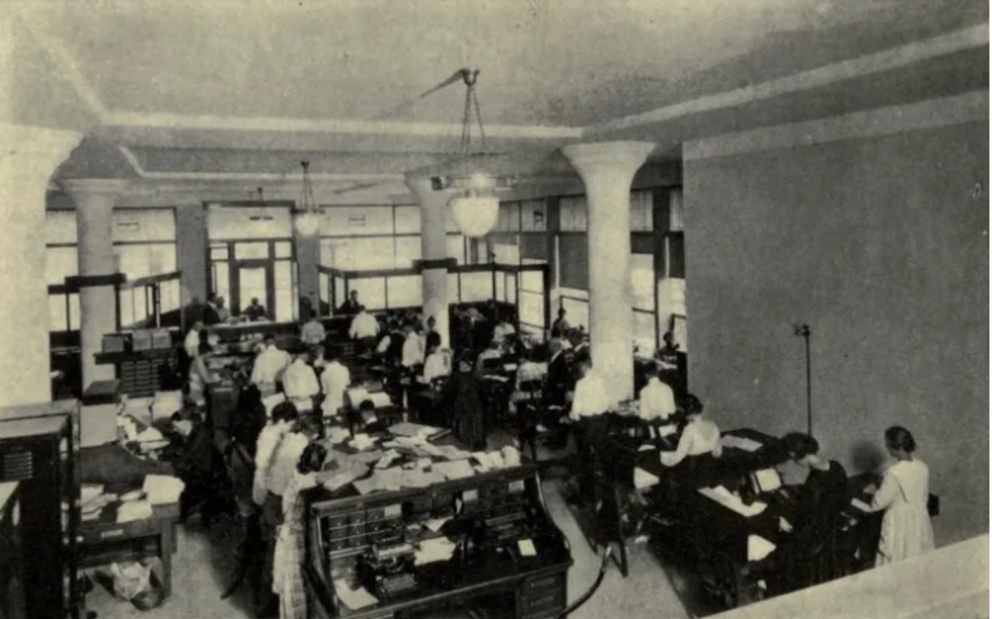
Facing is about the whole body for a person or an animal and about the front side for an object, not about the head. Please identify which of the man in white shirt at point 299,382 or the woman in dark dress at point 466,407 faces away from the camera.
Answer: the man in white shirt

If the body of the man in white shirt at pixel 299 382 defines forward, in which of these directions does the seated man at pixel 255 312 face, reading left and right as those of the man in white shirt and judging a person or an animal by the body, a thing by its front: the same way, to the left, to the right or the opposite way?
the opposite way

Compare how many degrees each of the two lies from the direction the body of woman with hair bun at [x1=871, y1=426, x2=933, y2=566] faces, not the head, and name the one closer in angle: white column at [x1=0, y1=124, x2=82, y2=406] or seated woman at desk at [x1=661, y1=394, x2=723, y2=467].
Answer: the seated woman at desk

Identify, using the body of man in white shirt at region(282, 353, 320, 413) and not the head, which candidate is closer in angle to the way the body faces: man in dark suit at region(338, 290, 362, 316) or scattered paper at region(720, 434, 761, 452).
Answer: the man in dark suit

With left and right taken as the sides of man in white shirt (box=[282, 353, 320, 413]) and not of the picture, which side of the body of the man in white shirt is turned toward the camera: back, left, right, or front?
back

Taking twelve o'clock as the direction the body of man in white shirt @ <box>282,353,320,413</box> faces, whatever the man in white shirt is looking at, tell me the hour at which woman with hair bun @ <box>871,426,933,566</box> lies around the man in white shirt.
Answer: The woman with hair bun is roughly at 5 o'clock from the man in white shirt.
